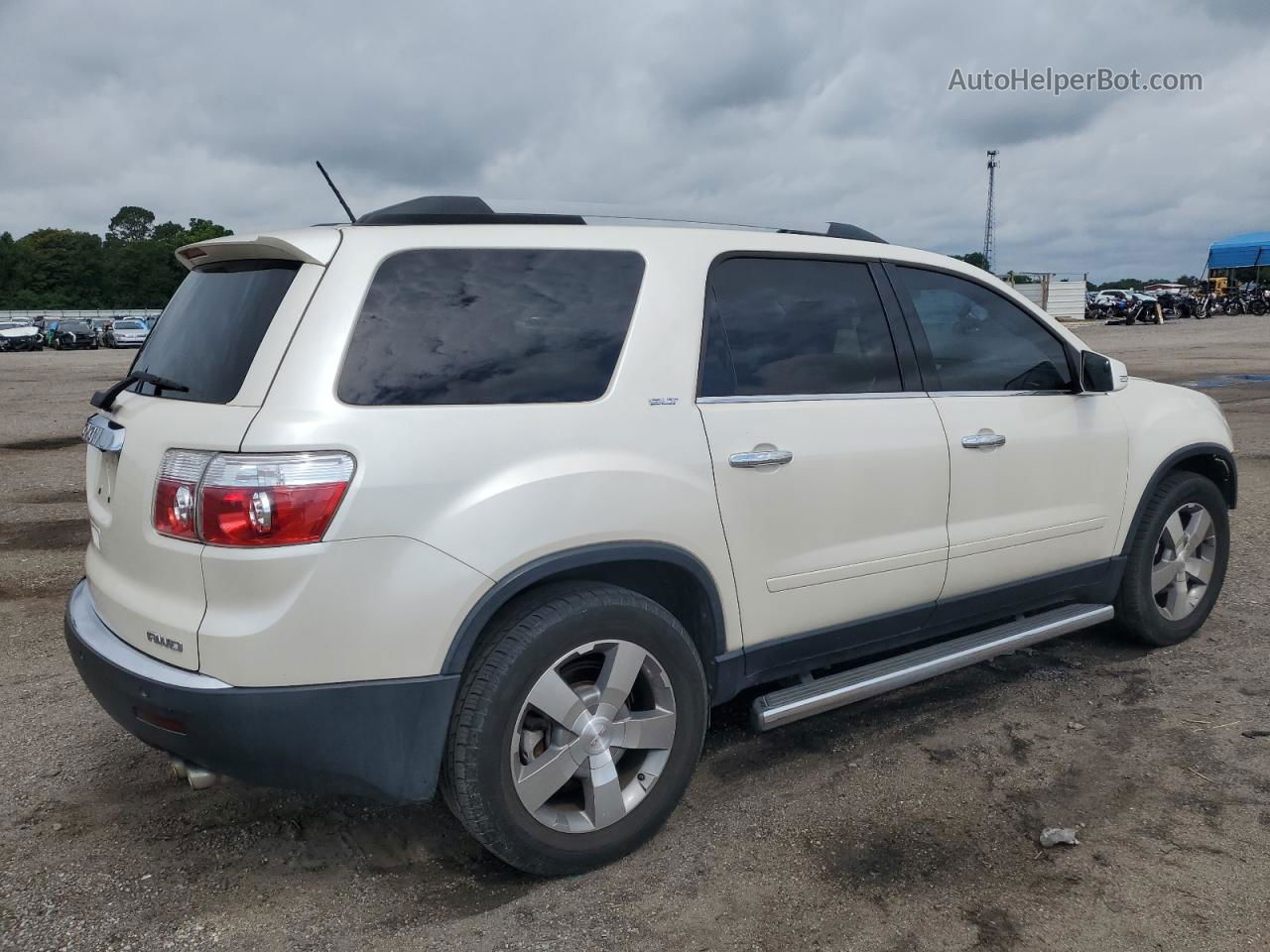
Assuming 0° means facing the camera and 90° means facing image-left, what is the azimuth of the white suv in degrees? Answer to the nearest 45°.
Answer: approximately 225°

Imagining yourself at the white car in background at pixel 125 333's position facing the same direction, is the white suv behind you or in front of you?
in front

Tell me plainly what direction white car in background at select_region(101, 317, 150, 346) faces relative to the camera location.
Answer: facing the viewer

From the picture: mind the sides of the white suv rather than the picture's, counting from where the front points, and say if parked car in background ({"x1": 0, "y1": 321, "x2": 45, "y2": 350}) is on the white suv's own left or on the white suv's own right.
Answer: on the white suv's own left

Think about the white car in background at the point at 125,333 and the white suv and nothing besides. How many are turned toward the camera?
1

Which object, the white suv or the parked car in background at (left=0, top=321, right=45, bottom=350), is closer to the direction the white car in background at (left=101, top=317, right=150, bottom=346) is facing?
the white suv

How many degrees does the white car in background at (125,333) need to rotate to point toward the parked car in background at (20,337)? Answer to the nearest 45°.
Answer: approximately 90° to its right

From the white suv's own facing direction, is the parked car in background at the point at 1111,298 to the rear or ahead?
ahead

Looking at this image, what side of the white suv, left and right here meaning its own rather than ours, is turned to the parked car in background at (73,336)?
left

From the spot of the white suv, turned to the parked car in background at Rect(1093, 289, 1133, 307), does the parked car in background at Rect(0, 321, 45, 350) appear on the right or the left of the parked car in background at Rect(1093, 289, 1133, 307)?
left

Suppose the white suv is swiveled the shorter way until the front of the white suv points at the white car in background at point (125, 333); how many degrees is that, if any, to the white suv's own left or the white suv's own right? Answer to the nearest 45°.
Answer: approximately 90° to the white suv's own left
